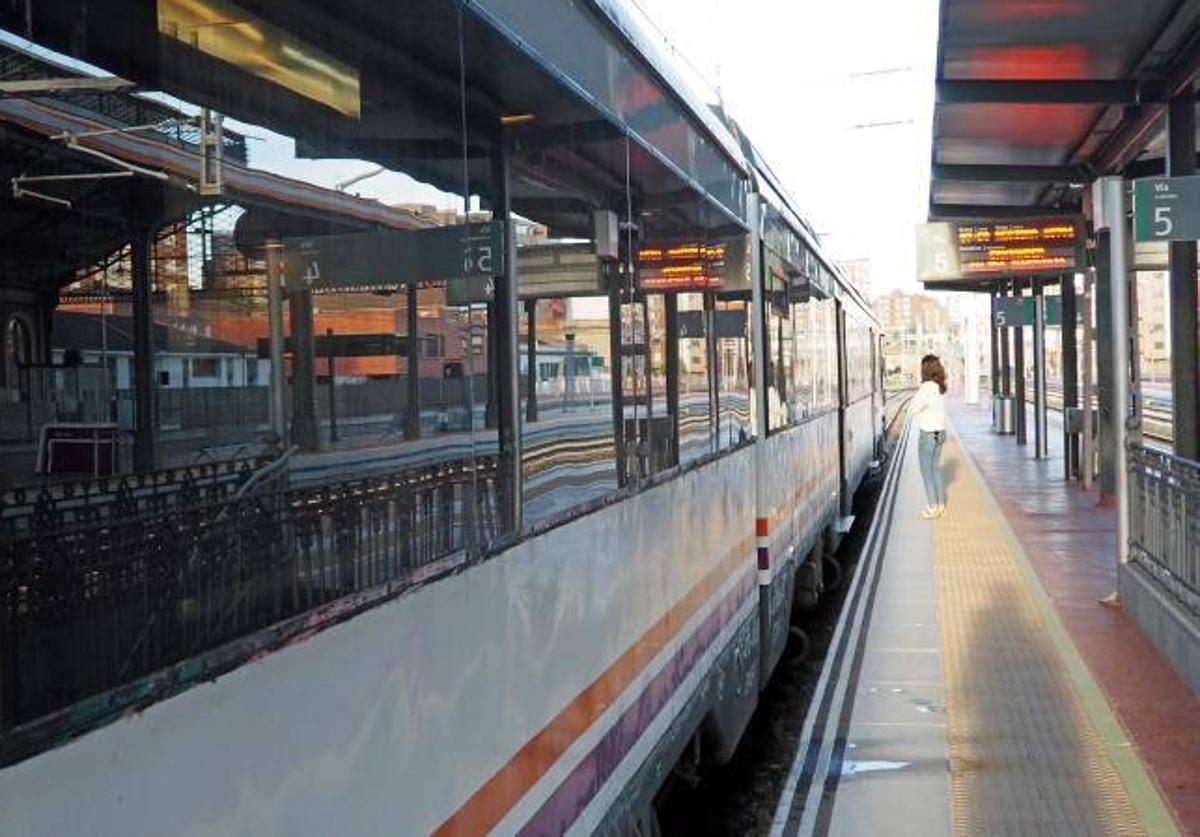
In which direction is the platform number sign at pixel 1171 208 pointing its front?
toward the camera

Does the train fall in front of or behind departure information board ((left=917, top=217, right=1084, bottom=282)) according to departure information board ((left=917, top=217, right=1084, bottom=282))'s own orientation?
in front

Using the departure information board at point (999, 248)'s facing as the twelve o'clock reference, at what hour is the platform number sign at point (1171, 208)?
The platform number sign is roughly at 12 o'clock from the departure information board.

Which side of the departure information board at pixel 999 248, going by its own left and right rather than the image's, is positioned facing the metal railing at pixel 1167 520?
front

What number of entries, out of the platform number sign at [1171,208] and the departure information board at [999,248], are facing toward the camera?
2

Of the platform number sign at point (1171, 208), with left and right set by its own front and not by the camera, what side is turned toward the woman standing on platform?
back

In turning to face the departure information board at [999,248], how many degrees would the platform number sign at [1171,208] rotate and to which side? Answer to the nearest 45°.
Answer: approximately 180°

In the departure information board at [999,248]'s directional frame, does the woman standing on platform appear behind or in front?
in front

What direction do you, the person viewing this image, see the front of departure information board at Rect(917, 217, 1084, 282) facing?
facing the viewer
